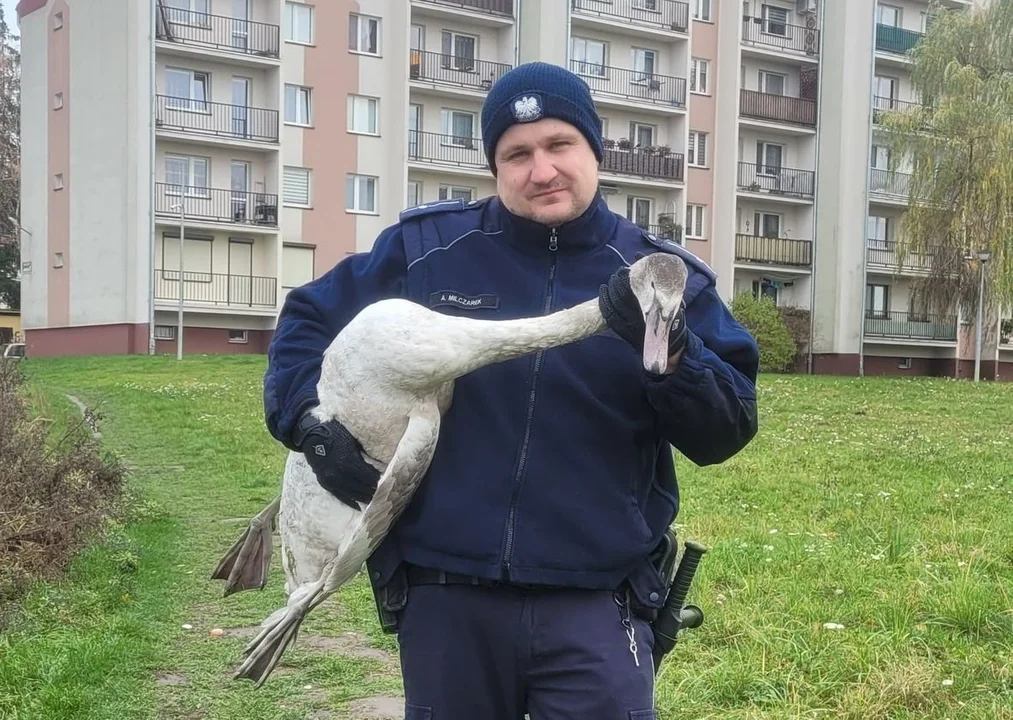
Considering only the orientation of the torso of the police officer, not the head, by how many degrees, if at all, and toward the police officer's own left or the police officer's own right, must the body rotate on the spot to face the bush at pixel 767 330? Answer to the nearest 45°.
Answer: approximately 180°

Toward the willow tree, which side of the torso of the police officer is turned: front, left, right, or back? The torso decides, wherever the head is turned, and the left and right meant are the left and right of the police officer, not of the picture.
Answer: back

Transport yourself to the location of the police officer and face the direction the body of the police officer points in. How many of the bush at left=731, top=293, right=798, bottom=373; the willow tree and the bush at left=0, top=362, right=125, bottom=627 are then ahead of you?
0

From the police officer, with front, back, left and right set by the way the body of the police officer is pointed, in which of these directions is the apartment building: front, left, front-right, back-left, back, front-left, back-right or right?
back

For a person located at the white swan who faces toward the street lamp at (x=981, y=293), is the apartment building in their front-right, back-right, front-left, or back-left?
front-left

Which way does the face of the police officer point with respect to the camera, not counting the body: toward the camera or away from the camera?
toward the camera

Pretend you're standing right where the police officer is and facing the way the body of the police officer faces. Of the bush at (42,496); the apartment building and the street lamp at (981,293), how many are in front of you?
0

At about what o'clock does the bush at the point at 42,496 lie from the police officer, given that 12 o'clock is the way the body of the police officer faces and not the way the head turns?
The bush is roughly at 5 o'clock from the police officer.

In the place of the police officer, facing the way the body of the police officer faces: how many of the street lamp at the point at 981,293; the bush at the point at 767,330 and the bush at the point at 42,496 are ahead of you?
0

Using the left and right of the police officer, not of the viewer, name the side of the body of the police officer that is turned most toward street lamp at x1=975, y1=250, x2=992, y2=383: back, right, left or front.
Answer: back

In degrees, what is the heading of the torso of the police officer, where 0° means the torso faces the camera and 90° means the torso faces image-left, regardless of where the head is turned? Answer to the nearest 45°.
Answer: approximately 0°
